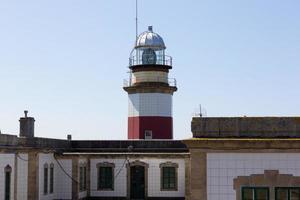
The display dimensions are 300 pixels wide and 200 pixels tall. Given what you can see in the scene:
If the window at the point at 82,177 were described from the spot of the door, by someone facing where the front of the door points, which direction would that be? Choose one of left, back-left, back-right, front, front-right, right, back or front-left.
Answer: right

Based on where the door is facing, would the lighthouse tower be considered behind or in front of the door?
behind

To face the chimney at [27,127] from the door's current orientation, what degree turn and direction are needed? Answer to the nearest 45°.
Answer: approximately 45° to its right

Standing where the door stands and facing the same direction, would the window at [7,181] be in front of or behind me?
in front

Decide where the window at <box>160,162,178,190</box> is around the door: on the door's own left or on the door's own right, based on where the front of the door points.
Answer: on the door's own left

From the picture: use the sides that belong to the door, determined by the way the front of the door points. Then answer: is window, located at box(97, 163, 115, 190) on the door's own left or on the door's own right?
on the door's own right

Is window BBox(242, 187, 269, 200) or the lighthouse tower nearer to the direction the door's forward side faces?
the window

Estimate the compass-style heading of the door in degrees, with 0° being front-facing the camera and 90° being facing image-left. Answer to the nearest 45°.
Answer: approximately 0°
